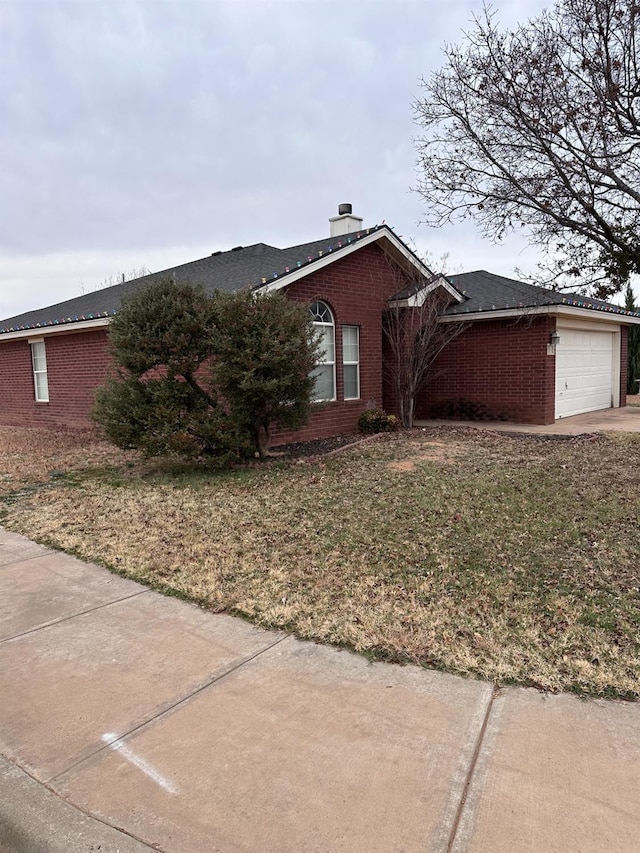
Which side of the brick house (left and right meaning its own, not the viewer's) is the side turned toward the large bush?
right

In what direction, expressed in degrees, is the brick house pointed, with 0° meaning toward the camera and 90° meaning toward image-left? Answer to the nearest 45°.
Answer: approximately 315°
